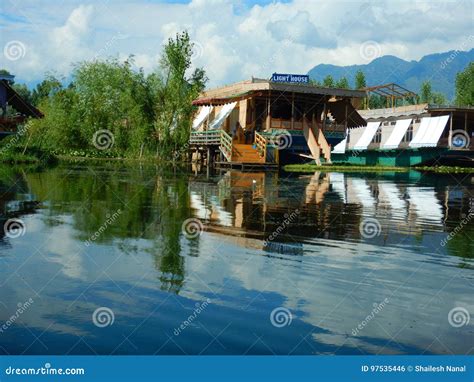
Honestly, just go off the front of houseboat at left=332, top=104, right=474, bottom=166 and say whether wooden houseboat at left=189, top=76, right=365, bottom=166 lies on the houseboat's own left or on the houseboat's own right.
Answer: on the houseboat's own right
